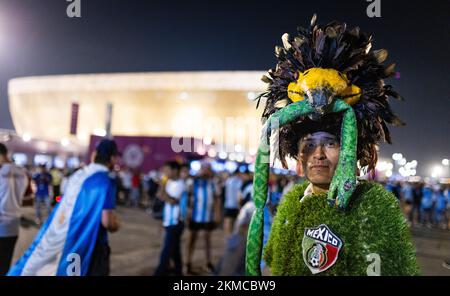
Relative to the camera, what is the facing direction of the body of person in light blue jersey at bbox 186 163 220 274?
toward the camera

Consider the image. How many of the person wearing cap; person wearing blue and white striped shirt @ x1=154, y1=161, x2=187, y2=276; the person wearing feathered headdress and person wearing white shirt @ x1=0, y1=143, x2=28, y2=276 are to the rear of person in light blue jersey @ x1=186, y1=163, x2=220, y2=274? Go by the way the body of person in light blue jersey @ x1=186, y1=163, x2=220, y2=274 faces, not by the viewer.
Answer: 0

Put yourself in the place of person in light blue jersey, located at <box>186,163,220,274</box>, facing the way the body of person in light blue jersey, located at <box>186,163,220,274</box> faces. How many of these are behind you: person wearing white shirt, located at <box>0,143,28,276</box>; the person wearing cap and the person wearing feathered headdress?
0

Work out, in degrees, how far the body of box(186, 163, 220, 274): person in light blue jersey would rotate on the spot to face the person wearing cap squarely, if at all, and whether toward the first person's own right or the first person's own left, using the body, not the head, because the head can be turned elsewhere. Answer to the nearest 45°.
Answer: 0° — they already face them

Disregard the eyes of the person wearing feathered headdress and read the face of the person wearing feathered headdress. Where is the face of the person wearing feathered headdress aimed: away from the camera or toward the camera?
toward the camera

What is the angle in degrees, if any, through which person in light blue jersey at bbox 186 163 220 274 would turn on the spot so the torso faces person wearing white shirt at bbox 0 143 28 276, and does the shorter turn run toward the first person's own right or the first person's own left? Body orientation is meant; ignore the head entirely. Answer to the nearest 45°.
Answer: approximately 45° to the first person's own right

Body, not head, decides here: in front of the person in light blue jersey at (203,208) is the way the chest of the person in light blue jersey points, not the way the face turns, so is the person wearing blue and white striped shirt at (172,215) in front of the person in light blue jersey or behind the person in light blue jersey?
in front

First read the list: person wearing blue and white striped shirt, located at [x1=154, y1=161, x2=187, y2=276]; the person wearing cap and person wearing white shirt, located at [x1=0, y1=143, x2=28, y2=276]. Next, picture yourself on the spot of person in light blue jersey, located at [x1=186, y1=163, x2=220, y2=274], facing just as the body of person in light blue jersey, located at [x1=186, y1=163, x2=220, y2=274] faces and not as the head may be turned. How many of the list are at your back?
0

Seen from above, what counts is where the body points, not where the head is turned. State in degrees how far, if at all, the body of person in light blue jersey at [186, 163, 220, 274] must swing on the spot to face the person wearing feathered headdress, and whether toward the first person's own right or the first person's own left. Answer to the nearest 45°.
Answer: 0° — they already face them
